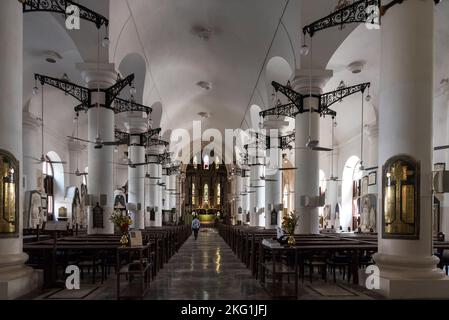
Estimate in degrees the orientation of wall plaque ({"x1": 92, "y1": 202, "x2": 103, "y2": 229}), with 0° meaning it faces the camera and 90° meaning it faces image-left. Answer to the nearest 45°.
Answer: approximately 0°

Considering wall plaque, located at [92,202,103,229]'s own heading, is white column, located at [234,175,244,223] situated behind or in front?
behind
